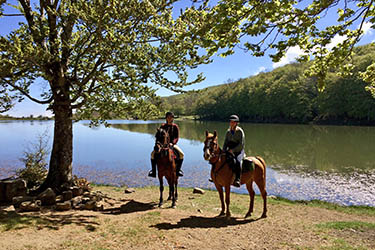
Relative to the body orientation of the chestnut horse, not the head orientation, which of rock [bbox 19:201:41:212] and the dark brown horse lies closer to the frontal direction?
the rock

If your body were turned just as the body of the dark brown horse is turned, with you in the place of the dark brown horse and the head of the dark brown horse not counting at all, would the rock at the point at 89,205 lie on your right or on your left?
on your right

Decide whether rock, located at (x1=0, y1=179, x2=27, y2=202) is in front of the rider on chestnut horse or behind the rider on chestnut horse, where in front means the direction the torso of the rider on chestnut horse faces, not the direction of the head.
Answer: in front

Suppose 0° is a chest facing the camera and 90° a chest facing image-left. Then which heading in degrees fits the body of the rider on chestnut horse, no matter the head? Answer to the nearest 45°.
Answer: approximately 45°

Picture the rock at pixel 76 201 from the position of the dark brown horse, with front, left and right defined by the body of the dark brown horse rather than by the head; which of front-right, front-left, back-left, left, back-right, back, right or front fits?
right

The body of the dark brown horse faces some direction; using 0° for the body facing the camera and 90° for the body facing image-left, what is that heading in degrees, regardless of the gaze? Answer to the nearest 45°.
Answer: approximately 0°

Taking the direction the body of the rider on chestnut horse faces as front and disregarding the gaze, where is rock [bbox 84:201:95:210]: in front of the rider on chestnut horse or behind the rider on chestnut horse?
in front

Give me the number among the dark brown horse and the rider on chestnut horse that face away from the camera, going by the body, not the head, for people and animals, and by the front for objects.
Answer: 0

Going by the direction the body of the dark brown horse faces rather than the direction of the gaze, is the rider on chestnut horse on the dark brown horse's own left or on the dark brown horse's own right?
on the dark brown horse's own left

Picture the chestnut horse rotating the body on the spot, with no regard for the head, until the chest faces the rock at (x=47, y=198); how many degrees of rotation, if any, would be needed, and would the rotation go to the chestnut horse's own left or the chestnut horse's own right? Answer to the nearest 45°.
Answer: approximately 45° to the chestnut horse's own right

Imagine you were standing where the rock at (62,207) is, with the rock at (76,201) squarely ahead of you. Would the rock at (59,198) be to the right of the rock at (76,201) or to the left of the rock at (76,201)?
left

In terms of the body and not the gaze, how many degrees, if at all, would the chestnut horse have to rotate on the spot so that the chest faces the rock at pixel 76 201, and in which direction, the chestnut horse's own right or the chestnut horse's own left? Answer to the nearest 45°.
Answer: approximately 45° to the chestnut horse's own right

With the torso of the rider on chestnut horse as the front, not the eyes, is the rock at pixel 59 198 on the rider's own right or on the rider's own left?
on the rider's own right

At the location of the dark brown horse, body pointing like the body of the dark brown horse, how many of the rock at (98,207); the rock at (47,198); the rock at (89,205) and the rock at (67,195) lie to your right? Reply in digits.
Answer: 4

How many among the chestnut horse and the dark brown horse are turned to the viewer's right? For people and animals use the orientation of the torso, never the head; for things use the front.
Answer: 0
